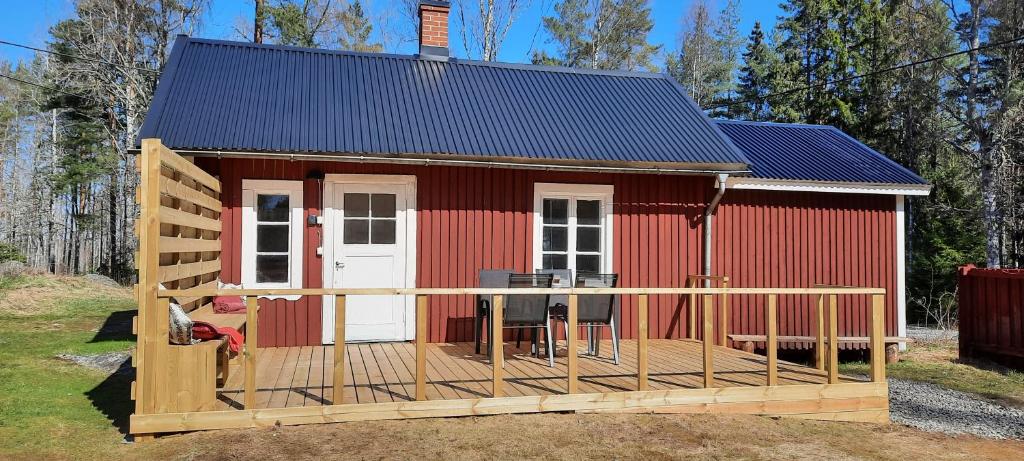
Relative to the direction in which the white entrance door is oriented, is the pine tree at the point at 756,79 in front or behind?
behind

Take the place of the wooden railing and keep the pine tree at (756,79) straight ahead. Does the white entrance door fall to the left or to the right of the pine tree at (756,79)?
left

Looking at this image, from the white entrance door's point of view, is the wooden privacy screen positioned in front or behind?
in front

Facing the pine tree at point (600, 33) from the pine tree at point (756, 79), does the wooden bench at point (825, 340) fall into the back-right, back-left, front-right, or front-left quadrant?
front-left

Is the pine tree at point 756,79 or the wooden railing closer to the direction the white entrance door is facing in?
the wooden railing

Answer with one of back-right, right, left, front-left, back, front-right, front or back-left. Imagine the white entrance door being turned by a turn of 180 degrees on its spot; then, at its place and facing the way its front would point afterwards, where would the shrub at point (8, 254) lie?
front-left

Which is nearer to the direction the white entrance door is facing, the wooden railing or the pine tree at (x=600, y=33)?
the wooden railing

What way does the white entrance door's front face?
toward the camera

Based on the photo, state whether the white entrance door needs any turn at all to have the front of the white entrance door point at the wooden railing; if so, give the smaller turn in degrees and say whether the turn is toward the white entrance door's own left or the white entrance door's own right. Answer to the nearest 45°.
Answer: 0° — it already faces it

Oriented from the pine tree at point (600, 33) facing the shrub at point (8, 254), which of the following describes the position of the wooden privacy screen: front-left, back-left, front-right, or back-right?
front-left

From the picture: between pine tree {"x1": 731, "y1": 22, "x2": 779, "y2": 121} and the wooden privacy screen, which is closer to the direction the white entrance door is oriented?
the wooden privacy screen

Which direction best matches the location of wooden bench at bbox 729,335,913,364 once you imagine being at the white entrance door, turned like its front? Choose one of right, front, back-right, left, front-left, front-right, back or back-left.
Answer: left

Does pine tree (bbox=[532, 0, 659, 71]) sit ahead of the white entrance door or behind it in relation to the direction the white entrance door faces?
behind

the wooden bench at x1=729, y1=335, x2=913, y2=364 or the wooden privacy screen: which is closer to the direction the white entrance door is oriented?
the wooden privacy screen
